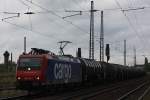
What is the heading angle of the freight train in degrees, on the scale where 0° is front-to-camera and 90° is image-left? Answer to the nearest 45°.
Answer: approximately 45°
